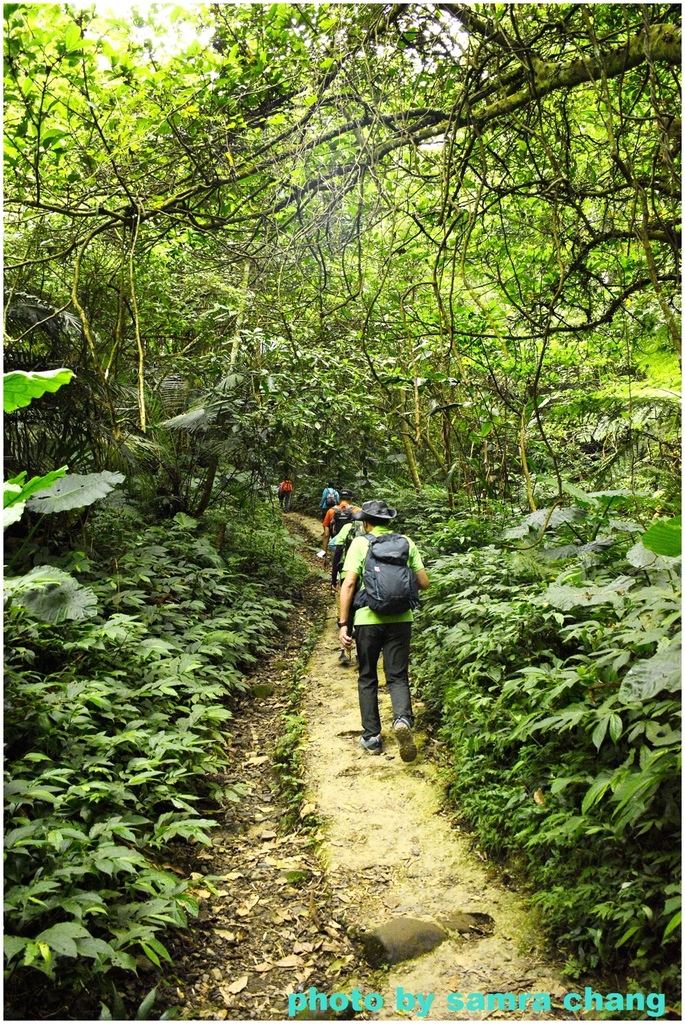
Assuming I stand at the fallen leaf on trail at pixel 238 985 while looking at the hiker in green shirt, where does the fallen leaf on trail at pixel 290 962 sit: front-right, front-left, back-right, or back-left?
front-right

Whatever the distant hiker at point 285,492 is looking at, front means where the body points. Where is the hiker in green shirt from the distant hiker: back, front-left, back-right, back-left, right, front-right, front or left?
back

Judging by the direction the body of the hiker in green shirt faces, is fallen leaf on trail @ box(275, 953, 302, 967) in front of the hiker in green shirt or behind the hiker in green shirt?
behind

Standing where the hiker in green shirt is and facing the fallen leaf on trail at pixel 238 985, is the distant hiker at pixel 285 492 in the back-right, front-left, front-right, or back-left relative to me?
back-right

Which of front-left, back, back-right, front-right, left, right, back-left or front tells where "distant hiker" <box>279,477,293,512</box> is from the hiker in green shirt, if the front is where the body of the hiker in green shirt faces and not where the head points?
front

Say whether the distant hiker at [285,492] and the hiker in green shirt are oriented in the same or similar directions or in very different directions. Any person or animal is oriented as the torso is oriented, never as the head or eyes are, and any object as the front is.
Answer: same or similar directions

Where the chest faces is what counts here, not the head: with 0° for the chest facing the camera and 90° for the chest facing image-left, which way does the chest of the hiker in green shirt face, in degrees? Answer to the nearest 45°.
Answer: approximately 180°

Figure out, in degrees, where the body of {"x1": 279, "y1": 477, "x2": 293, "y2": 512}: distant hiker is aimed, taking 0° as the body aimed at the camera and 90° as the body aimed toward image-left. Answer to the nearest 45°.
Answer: approximately 180°

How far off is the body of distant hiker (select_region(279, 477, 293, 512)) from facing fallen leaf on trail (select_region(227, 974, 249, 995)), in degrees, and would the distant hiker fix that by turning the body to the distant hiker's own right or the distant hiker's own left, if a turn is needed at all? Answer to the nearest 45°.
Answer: approximately 180°

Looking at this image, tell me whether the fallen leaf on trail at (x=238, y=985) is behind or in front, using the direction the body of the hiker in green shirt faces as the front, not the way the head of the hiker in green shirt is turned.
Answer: behind

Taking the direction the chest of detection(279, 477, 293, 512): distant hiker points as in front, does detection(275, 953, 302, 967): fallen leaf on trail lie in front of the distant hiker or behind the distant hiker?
behind

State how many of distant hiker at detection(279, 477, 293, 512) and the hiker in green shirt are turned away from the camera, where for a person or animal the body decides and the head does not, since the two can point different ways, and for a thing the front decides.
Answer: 2
